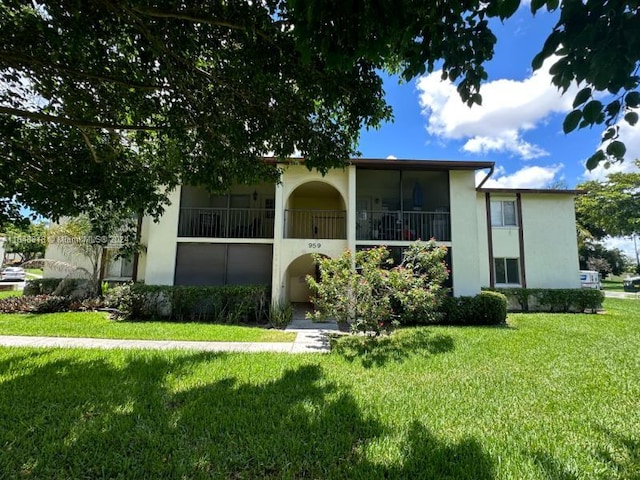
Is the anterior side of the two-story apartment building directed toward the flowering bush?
yes

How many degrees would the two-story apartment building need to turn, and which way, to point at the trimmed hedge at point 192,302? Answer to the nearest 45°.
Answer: approximately 90° to its right

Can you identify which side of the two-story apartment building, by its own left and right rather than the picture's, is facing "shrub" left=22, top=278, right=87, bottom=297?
right

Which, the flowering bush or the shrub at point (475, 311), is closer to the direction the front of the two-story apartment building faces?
the flowering bush

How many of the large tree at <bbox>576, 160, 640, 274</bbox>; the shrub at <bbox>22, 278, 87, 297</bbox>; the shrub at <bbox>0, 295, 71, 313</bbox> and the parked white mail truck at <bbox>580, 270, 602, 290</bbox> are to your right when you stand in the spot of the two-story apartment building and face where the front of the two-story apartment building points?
2

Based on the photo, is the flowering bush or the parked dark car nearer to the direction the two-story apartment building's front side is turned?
the flowering bush

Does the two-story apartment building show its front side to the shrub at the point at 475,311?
no

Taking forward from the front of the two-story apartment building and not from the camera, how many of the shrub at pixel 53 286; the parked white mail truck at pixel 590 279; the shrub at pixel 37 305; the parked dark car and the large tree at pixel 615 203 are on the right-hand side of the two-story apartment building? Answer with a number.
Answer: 2

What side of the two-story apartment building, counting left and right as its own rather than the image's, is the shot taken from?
front

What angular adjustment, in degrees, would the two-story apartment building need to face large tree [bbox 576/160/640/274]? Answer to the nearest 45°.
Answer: approximately 135° to its left

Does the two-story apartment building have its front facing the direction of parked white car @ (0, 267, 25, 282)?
no

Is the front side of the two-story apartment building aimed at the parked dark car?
no

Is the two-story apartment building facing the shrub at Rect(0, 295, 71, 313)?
no

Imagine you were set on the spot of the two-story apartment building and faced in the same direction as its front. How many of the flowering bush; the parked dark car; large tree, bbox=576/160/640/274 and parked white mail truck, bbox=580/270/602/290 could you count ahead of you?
1
